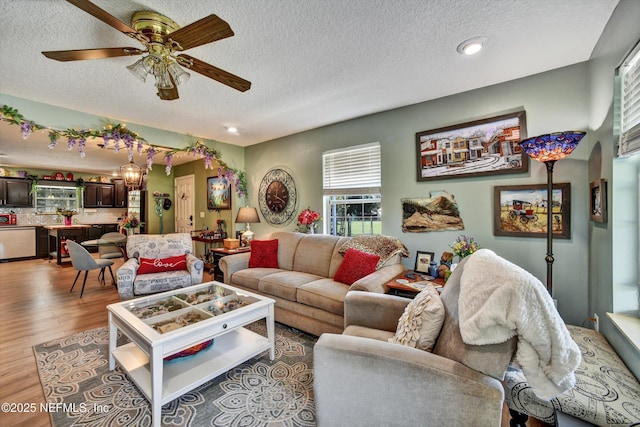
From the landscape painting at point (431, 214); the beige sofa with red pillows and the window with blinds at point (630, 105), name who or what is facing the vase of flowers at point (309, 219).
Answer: the window with blinds

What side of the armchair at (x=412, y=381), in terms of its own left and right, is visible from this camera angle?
left

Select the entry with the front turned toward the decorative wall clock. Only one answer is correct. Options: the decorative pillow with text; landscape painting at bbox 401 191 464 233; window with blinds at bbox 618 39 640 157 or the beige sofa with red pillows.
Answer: the window with blinds

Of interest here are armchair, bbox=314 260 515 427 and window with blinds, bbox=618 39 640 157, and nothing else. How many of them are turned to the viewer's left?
2

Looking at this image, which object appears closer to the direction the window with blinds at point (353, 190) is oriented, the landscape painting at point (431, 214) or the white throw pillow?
the white throw pillow

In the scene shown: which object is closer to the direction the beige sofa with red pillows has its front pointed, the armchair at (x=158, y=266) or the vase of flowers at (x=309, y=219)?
the armchair

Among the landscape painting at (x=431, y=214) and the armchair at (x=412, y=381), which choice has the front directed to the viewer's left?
the armchair

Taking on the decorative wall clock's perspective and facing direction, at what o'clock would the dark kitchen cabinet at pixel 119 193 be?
The dark kitchen cabinet is roughly at 3 o'clock from the decorative wall clock.
